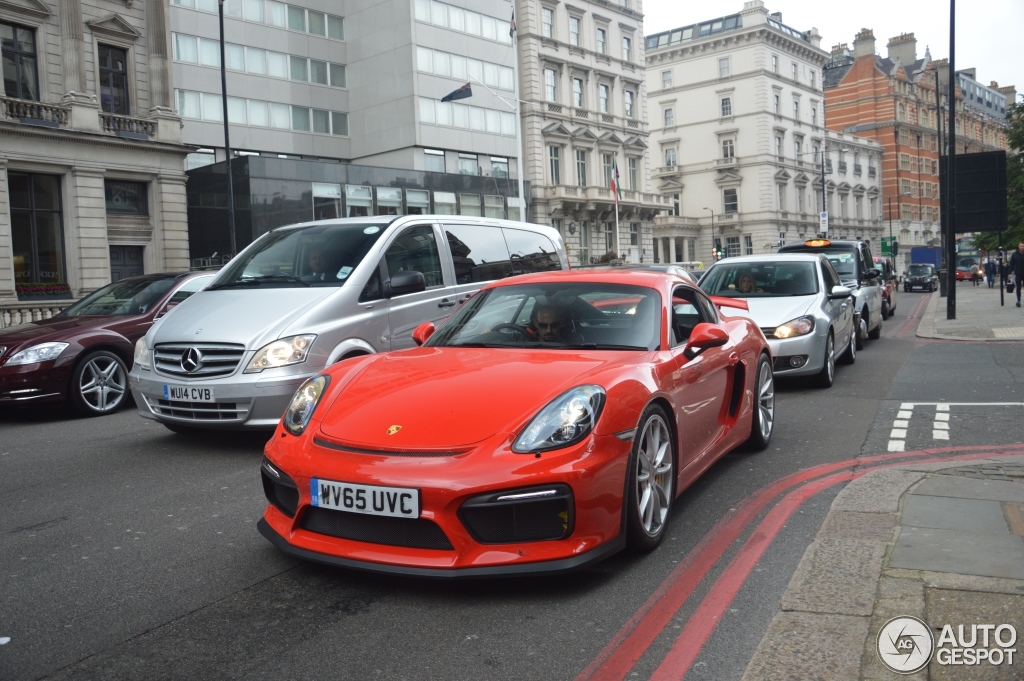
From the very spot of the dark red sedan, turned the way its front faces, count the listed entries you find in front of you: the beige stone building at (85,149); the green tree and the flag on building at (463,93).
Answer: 0

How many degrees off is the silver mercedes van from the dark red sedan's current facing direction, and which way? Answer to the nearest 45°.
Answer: approximately 90° to its left

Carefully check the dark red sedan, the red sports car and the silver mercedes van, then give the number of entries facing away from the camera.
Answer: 0

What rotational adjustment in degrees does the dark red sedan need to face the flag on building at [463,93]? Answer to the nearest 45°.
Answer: approximately 180°

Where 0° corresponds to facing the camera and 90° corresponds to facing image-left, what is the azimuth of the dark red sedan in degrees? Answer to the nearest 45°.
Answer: approximately 45°

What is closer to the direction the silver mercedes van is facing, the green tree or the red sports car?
the red sports car

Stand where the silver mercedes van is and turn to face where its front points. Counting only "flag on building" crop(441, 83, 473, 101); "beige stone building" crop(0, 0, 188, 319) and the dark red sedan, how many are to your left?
0

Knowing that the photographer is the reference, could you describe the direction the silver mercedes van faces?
facing the viewer and to the left of the viewer

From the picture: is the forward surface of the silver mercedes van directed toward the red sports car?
no

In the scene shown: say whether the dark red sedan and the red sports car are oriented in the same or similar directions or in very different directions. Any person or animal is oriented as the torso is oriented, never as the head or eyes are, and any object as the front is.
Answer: same or similar directions

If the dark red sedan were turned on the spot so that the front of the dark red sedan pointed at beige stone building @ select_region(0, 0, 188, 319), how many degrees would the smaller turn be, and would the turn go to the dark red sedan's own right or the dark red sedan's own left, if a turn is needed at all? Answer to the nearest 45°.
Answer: approximately 135° to the dark red sedan's own right

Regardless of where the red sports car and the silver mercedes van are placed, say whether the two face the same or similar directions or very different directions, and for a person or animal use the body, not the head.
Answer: same or similar directions

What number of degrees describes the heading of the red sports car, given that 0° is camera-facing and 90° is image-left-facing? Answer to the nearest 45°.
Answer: approximately 45°

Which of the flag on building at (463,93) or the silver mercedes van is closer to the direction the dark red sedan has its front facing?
the silver mercedes van

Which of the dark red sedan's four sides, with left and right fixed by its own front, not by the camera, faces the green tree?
back

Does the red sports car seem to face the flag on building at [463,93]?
no

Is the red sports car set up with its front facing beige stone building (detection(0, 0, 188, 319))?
no

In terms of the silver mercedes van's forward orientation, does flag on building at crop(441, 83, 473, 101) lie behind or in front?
behind

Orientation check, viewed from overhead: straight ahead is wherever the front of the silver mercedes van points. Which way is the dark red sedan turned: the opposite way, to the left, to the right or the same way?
the same way

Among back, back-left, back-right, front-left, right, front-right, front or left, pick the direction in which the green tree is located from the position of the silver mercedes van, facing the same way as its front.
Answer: back
